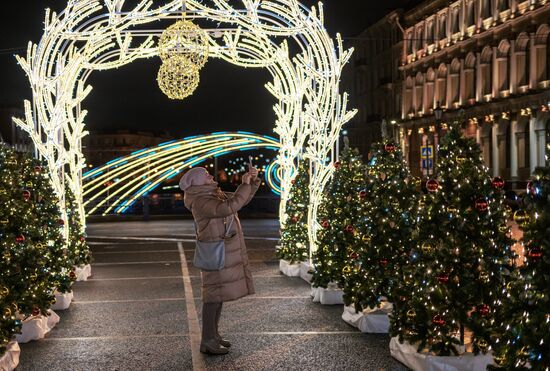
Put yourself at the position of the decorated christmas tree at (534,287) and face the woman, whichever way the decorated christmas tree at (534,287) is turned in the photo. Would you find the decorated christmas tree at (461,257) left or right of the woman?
right

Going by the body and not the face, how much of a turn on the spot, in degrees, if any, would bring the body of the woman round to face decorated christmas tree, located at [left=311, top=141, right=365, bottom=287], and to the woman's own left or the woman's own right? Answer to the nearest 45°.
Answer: approximately 45° to the woman's own left

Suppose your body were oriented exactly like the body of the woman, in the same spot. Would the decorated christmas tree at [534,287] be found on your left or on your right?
on your right

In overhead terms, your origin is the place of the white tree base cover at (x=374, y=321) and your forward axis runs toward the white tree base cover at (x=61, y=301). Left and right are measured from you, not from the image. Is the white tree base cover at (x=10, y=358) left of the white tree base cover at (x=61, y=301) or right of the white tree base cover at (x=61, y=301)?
left

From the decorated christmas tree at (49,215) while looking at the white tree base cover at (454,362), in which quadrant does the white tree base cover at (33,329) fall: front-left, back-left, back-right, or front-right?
front-right

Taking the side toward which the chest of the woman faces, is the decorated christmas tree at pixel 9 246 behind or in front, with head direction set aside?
behind

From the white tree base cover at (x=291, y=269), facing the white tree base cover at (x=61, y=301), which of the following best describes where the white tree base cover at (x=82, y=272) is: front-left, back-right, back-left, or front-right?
front-right

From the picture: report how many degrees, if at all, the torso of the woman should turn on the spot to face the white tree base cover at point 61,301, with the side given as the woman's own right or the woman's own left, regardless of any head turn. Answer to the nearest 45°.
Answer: approximately 135° to the woman's own left

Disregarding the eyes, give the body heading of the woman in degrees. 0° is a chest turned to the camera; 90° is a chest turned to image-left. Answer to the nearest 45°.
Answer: approximately 270°
